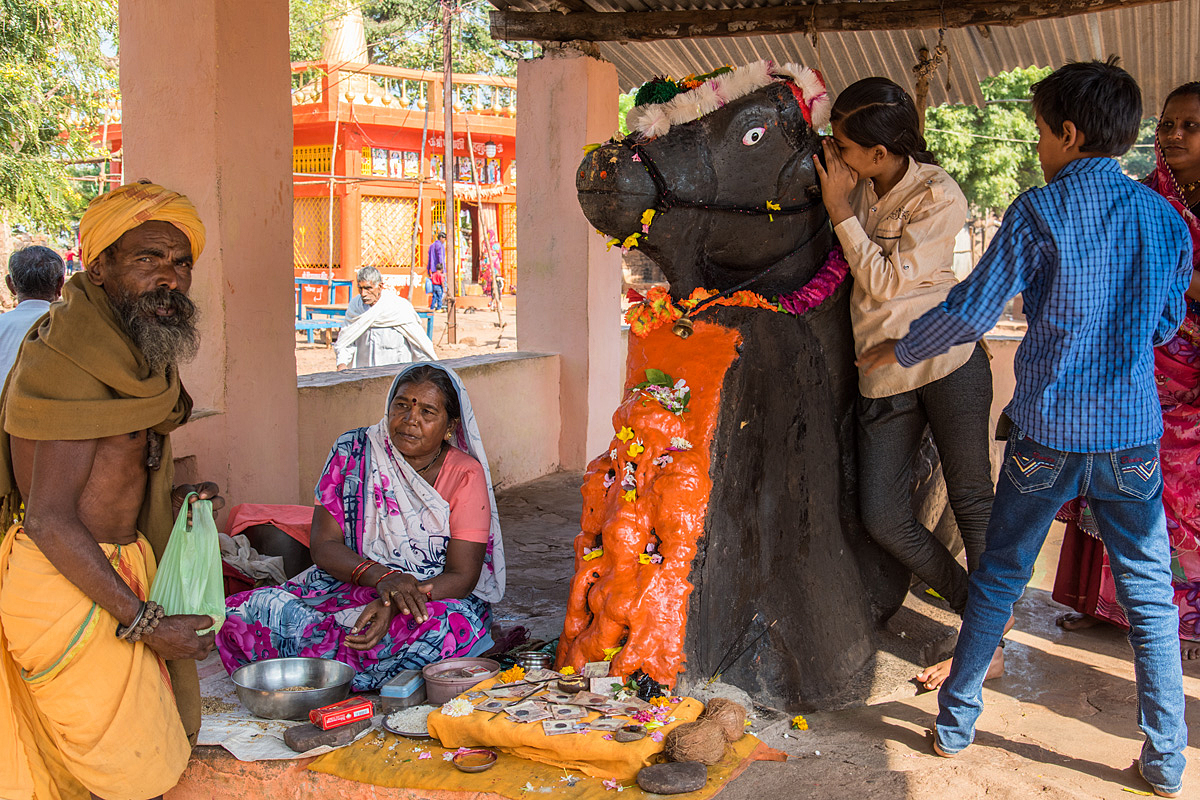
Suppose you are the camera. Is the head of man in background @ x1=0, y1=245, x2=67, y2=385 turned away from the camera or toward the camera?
away from the camera

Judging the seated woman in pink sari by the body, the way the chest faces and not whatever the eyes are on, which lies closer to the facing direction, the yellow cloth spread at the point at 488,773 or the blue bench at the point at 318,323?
the yellow cloth spread

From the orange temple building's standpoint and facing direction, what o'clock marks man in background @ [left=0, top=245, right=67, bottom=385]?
The man in background is roughly at 2 o'clock from the orange temple building.

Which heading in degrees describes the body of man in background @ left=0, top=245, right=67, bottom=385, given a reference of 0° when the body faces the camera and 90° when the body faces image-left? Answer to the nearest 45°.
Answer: approximately 180°

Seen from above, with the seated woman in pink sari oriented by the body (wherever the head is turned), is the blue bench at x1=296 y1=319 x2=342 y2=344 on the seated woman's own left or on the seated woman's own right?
on the seated woman's own right

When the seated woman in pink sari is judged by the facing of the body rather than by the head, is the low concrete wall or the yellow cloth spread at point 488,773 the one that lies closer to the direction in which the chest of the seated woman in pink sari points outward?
the yellow cloth spread

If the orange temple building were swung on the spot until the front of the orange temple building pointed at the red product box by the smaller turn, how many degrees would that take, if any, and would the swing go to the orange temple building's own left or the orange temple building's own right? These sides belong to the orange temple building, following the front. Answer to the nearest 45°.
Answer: approximately 45° to the orange temple building's own right

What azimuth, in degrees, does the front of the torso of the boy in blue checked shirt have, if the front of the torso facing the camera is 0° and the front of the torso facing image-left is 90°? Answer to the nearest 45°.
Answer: approximately 180°

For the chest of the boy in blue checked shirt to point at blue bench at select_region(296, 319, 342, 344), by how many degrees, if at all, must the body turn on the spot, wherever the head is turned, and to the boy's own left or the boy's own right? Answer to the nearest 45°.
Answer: approximately 45° to the boy's own left

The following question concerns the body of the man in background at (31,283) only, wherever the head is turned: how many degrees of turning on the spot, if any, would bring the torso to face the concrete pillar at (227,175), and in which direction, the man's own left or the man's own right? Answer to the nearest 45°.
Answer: approximately 135° to the man's own right

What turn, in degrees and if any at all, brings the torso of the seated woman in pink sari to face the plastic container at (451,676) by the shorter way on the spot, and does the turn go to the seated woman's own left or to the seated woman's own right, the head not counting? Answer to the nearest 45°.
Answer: approximately 45° to the seated woman's own left

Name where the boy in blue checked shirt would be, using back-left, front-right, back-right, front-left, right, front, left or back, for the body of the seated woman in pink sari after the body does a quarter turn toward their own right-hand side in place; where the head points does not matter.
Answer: back

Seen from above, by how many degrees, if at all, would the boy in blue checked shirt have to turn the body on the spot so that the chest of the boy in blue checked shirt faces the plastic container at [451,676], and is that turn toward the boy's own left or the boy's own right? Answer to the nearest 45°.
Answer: approximately 90° to the boy's own left

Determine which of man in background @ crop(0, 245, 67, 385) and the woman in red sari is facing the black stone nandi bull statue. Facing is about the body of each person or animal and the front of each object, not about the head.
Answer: the woman in red sari

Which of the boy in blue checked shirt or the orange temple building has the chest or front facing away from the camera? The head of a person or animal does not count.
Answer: the boy in blue checked shirt

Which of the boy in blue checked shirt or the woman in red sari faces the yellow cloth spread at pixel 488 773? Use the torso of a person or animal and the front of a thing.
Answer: the woman in red sari

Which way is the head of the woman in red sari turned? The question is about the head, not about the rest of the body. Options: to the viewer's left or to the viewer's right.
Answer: to the viewer's left

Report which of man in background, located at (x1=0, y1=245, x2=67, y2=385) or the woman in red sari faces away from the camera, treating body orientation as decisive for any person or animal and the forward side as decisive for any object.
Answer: the man in background
